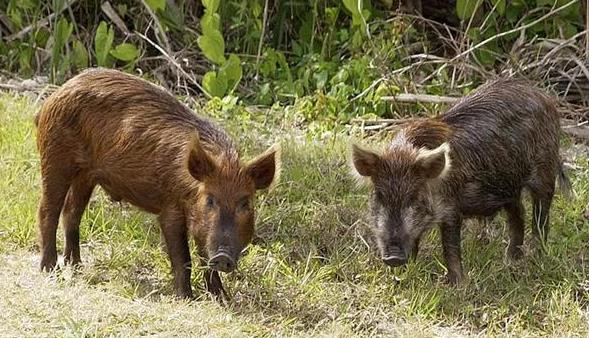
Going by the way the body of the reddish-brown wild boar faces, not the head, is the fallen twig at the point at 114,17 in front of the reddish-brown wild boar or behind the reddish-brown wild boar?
behind

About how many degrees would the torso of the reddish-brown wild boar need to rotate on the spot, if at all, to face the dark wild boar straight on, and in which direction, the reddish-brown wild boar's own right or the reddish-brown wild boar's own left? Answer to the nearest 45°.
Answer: approximately 45° to the reddish-brown wild boar's own left

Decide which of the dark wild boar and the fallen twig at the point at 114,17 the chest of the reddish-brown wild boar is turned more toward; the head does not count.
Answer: the dark wild boar

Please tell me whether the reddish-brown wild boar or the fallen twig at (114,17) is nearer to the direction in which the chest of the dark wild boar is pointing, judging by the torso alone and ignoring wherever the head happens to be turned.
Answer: the reddish-brown wild boar

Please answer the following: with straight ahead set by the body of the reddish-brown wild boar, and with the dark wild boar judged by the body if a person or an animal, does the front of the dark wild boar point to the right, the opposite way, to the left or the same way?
to the right

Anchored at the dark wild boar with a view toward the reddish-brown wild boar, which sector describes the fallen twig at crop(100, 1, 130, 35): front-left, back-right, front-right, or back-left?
front-right

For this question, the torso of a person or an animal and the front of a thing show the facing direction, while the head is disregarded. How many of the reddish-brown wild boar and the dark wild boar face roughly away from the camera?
0

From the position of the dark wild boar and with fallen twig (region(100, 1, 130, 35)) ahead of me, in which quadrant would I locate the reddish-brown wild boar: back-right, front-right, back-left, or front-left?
front-left

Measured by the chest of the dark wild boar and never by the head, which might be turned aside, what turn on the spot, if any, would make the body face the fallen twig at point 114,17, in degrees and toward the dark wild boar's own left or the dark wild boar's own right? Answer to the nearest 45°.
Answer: approximately 90° to the dark wild boar's own right

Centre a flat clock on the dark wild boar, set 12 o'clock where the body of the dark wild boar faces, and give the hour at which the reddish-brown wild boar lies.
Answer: The reddish-brown wild boar is roughly at 1 o'clock from the dark wild boar.

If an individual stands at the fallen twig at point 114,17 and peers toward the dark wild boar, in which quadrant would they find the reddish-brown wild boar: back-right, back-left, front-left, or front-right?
front-right
